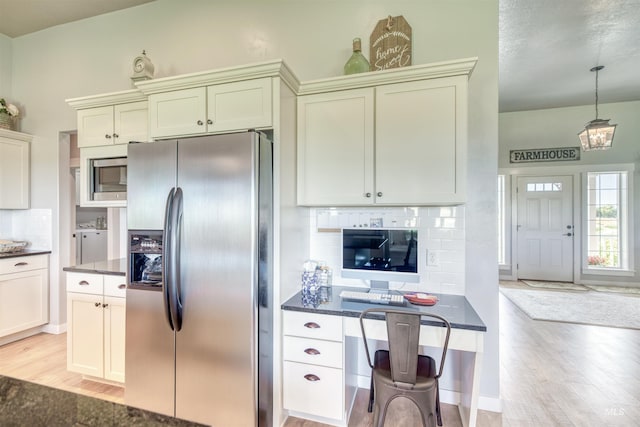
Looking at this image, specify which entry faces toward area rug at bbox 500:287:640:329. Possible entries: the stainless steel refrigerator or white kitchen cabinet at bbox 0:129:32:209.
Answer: the white kitchen cabinet

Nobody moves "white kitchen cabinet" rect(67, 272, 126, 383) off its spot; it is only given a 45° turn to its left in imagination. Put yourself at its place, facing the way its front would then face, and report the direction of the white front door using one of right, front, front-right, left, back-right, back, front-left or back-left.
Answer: left

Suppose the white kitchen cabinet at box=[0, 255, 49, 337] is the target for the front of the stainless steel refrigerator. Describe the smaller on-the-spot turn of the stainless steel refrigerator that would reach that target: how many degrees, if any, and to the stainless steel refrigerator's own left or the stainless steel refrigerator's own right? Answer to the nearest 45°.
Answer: approximately 90° to the stainless steel refrigerator's own right

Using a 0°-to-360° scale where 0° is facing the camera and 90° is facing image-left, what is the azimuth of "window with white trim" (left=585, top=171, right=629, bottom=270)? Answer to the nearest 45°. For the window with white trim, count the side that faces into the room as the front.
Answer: approximately 0°

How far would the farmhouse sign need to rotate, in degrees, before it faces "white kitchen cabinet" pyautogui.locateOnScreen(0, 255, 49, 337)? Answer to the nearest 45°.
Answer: approximately 45° to its right

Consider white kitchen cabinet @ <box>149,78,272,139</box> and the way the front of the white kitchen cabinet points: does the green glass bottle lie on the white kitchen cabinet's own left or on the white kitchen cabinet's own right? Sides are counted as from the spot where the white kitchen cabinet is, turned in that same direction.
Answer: on the white kitchen cabinet's own left

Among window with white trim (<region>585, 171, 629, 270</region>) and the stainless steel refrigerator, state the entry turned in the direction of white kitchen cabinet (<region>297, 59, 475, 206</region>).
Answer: the window with white trim

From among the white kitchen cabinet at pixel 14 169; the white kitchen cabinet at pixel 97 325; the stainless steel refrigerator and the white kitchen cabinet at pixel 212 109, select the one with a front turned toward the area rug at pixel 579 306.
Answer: the white kitchen cabinet at pixel 14 169
